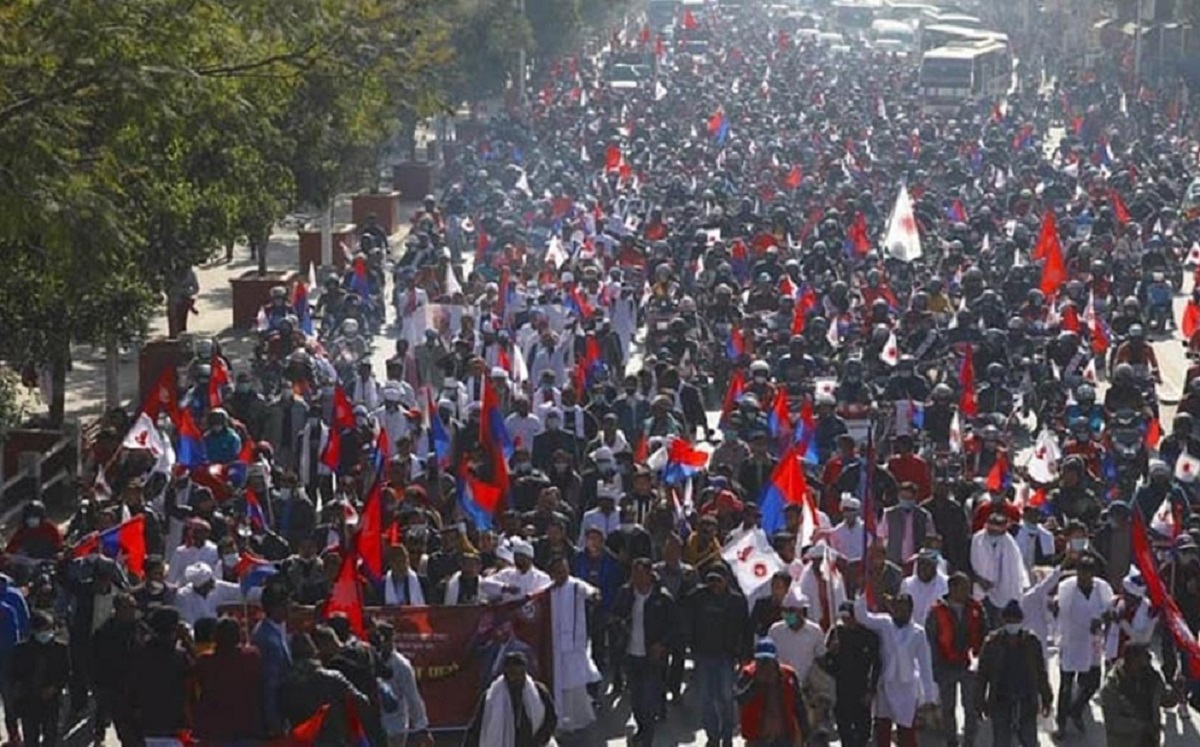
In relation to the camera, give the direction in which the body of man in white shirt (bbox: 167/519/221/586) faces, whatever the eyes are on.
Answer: toward the camera

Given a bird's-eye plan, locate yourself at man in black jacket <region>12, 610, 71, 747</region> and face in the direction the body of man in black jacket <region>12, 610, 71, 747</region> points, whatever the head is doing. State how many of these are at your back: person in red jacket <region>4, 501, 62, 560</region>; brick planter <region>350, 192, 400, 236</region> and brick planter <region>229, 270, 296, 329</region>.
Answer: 3

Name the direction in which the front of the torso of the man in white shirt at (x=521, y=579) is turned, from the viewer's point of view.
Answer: toward the camera

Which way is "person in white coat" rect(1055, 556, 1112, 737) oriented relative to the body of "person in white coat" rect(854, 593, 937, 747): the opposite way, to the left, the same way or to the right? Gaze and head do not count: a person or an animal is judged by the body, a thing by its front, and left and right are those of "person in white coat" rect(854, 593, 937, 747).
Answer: the same way

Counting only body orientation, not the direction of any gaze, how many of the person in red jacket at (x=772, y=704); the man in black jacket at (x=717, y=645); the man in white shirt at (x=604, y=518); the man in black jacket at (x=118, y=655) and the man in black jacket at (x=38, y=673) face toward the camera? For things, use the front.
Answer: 4

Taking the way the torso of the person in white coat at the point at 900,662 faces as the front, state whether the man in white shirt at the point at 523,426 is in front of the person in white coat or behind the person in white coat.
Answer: behind

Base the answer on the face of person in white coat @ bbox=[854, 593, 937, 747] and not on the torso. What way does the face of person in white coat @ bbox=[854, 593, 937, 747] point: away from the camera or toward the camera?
toward the camera

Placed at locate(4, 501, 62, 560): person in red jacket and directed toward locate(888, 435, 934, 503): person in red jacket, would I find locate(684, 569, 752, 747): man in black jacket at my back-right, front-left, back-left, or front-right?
front-right

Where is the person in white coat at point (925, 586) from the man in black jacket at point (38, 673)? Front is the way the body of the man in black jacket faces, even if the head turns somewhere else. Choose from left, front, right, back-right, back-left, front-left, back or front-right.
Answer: left

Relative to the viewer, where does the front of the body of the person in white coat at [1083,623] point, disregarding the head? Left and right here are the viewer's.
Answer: facing the viewer

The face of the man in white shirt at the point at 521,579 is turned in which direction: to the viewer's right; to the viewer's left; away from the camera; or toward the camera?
toward the camera

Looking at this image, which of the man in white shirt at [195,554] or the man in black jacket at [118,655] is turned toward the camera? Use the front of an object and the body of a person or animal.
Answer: the man in white shirt

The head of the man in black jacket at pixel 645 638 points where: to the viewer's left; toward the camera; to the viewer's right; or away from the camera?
toward the camera

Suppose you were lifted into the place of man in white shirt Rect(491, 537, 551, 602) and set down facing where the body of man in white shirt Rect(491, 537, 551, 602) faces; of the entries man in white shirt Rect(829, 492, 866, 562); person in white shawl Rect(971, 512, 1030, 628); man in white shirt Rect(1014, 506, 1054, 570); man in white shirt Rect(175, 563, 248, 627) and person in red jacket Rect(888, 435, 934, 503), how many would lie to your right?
1
